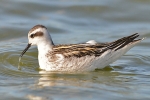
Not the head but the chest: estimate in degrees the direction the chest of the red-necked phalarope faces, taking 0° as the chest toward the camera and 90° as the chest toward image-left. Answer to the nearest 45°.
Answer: approximately 90°
